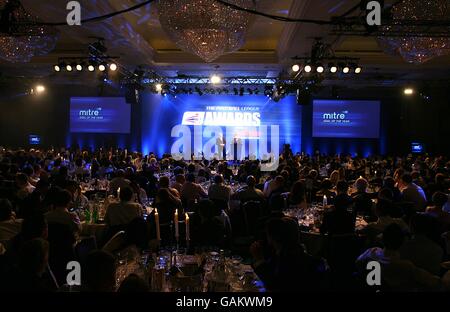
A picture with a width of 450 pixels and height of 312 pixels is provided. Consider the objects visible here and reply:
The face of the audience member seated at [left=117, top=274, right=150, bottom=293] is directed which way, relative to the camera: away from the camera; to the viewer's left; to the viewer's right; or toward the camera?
away from the camera

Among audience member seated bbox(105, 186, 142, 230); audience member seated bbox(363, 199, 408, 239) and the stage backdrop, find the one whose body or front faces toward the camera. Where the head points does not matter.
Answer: the stage backdrop

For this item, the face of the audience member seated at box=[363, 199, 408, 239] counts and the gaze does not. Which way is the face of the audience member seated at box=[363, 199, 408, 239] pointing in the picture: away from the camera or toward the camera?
away from the camera

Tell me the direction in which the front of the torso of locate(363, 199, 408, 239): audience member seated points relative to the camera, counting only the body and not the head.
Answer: away from the camera

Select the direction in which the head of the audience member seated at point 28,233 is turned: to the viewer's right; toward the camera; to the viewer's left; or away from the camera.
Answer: away from the camera

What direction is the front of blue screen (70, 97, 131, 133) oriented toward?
toward the camera

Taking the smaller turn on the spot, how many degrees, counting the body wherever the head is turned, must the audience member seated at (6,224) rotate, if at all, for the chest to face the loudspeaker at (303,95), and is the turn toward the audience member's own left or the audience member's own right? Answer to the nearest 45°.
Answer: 0° — they already face it

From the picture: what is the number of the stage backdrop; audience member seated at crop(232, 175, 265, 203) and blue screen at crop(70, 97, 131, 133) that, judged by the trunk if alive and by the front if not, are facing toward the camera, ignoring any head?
2

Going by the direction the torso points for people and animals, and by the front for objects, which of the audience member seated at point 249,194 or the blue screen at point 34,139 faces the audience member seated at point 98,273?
the blue screen

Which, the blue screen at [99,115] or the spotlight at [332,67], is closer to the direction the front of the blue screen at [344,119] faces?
the spotlight

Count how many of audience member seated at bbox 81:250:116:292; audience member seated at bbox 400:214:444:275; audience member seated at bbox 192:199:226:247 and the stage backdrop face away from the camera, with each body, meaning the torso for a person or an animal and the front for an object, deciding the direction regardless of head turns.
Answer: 3

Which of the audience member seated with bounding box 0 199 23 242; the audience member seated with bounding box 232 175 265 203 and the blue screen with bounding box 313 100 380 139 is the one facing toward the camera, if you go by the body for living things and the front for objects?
the blue screen

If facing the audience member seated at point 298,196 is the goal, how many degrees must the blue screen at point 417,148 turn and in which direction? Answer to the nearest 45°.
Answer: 0° — it already faces them

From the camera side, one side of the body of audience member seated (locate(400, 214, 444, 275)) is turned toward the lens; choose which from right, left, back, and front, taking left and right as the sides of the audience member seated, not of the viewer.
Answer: back

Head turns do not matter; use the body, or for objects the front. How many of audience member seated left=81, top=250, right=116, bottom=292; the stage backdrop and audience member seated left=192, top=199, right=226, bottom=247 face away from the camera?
2

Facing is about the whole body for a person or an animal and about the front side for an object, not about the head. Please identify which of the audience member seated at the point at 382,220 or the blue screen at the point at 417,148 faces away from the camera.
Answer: the audience member seated

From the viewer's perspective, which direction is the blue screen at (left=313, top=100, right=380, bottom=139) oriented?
toward the camera

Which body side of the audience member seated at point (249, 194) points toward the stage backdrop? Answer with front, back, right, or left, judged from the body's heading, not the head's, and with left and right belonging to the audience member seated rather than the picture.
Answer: front

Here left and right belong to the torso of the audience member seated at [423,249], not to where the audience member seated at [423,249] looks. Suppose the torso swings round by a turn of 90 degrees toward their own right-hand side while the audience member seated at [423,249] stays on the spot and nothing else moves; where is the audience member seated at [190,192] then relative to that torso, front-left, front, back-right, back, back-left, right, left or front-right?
back-left

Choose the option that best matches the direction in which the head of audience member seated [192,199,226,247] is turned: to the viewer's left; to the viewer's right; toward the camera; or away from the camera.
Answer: away from the camera
